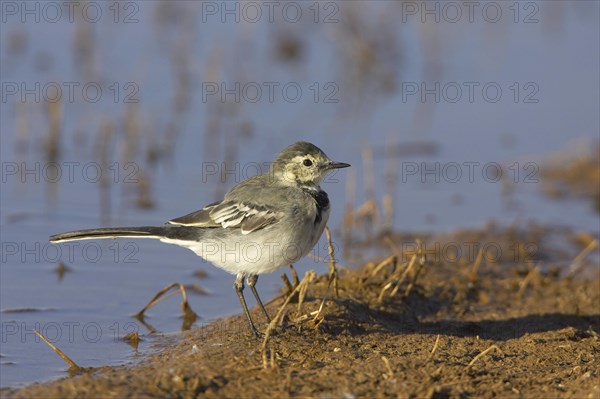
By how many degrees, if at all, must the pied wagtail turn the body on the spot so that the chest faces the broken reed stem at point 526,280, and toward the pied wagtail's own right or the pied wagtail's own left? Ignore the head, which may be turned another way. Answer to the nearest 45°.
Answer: approximately 45° to the pied wagtail's own left

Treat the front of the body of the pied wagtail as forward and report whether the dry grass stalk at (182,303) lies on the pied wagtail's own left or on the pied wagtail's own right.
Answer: on the pied wagtail's own left

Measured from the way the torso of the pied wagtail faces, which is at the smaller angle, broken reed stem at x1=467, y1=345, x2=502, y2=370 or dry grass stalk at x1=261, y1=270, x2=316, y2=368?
the broken reed stem

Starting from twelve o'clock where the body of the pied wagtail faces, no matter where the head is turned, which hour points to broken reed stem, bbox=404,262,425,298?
The broken reed stem is roughly at 11 o'clock from the pied wagtail.

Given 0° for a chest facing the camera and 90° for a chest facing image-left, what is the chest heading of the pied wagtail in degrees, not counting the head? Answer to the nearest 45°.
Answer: approximately 270°

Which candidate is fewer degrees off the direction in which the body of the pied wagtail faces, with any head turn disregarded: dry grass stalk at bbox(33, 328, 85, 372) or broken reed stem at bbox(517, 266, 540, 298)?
the broken reed stem

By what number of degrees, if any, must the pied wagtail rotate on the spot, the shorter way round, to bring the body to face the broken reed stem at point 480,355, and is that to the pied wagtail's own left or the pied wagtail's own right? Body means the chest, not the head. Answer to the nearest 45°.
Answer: approximately 45° to the pied wagtail's own right

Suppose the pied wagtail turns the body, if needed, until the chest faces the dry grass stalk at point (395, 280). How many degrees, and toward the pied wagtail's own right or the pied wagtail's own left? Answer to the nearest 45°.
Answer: approximately 45° to the pied wagtail's own left

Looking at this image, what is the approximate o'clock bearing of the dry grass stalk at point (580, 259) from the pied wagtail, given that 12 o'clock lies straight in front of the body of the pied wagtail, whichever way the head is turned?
The dry grass stalk is roughly at 11 o'clock from the pied wagtail.

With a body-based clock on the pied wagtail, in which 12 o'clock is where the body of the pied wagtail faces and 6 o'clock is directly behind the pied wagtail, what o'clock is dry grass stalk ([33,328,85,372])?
The dry grass stalk is roughly at 5 o'clock from the pied wagtail.
